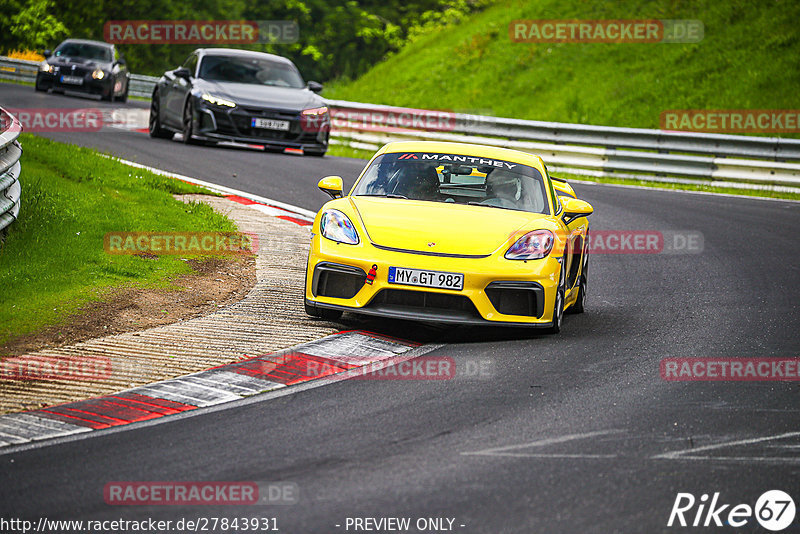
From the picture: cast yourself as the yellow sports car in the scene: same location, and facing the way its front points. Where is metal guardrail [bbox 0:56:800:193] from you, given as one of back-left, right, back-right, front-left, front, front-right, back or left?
back

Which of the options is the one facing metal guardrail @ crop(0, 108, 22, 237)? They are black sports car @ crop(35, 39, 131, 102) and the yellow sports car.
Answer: the black sports car

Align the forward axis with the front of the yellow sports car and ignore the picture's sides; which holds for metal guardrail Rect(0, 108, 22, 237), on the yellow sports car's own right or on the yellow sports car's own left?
on the yellow sports car's own right

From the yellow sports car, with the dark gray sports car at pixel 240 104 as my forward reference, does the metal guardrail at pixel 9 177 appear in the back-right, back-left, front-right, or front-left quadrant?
front-left

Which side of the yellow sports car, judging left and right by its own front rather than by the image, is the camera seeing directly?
front

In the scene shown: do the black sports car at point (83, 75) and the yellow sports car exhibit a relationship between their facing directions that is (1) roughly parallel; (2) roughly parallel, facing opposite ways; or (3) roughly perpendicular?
roughly parallel

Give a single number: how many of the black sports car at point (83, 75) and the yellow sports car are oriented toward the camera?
2

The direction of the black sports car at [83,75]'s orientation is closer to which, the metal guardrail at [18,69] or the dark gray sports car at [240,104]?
the dark gray sports car

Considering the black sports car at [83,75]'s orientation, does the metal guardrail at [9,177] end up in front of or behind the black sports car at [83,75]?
in front

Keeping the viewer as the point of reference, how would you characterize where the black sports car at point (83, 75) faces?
facing the viewer

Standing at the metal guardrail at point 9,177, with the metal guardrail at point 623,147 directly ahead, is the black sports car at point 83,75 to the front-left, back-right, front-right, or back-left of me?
front-left

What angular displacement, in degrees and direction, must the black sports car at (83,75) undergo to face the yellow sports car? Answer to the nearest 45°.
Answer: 0° — it already faces it
